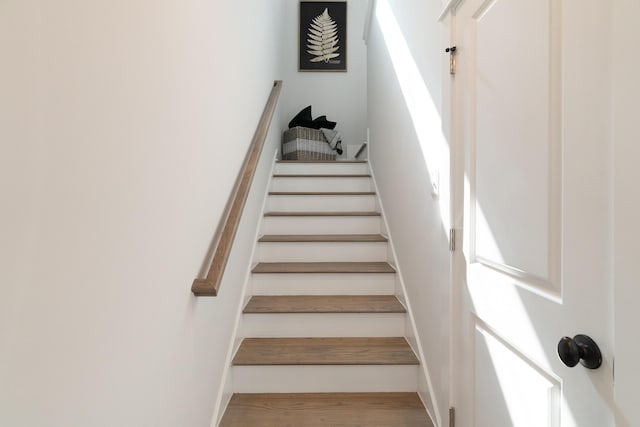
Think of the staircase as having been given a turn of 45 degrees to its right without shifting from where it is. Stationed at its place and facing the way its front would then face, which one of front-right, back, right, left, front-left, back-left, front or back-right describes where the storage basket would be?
back-right

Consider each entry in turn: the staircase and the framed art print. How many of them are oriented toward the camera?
2

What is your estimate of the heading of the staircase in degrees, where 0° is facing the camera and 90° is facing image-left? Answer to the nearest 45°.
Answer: approximately 0°

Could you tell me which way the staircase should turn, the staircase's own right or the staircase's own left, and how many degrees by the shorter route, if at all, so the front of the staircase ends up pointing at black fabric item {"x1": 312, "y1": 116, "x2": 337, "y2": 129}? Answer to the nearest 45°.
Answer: approximately 180°

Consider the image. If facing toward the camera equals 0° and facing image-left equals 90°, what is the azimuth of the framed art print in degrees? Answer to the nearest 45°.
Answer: approximately 0°
